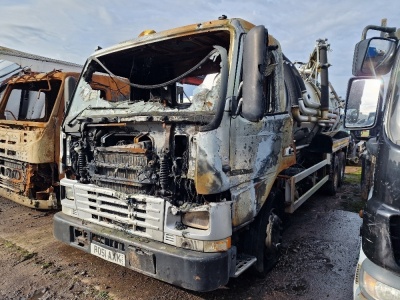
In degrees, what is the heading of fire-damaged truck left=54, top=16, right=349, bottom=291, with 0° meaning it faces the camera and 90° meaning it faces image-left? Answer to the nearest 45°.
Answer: approximately 45°

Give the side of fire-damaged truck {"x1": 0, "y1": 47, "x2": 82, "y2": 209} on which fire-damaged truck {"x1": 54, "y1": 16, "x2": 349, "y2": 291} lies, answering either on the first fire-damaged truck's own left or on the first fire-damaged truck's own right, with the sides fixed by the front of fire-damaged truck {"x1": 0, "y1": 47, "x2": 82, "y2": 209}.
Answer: on the first fire-damaged truck's own left

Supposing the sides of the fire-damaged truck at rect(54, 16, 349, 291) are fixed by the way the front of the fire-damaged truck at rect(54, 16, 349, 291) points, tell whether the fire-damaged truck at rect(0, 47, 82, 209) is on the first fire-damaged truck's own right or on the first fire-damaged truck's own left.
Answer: on the first fire-damaged truck's own right

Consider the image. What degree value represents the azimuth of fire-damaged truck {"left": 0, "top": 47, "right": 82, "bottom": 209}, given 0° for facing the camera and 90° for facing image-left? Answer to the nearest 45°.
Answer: approximately 45°
